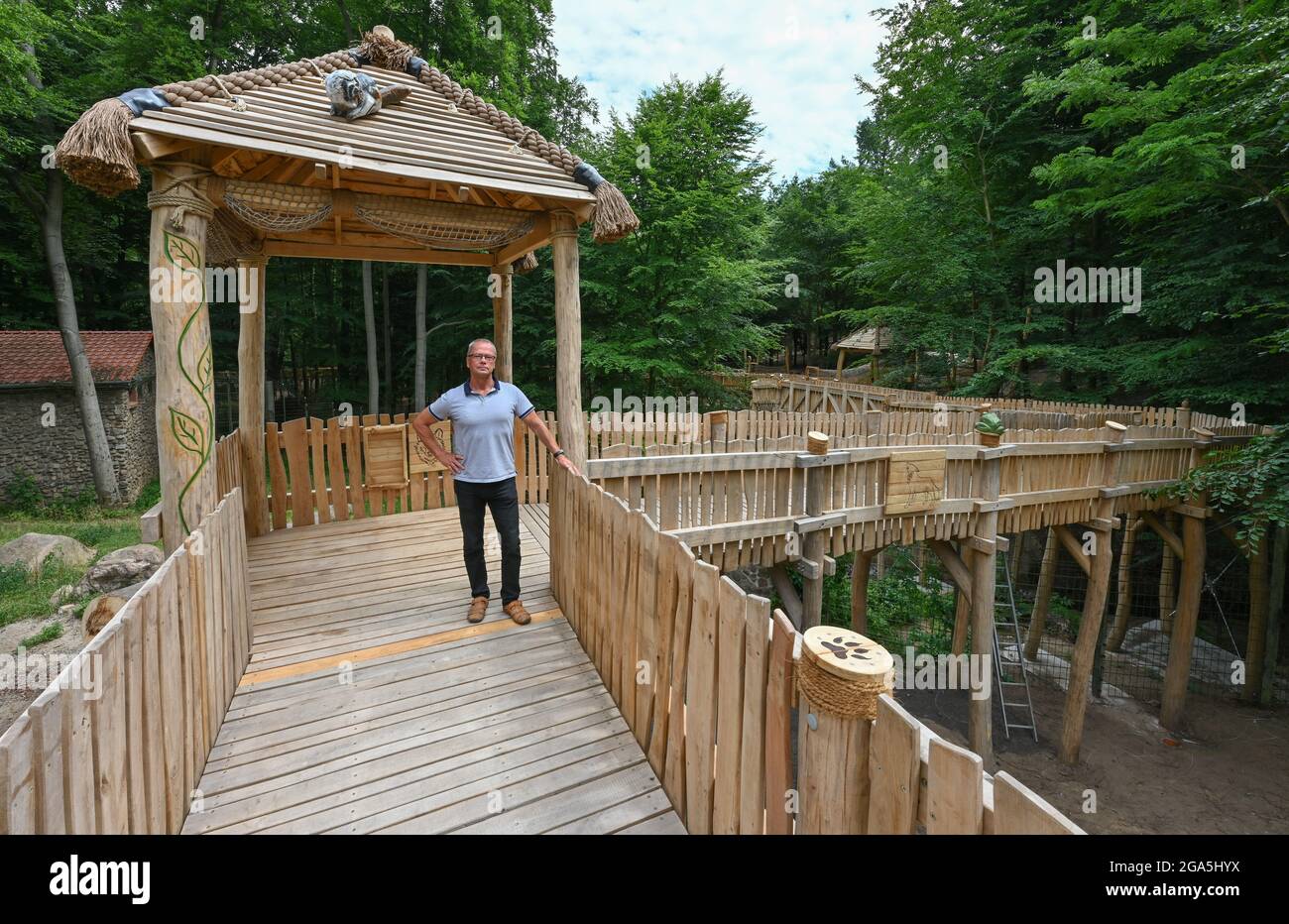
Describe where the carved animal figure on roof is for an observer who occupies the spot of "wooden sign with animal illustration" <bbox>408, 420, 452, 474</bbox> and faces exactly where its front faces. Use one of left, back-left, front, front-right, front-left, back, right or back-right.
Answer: front

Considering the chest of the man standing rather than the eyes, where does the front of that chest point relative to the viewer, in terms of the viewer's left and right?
facing the viewer

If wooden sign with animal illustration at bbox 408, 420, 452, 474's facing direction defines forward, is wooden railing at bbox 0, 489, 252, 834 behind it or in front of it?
in front

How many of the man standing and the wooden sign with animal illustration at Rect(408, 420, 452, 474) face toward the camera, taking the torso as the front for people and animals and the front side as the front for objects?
2

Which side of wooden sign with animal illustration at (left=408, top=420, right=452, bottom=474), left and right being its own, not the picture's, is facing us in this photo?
front

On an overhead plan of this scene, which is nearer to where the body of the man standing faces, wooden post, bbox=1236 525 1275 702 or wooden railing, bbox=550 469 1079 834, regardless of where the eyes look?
the wooden railing

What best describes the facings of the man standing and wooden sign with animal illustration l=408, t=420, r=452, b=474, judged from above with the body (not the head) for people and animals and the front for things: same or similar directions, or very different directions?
same or similar directions

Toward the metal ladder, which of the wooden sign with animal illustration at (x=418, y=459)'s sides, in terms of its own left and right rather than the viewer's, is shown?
left
